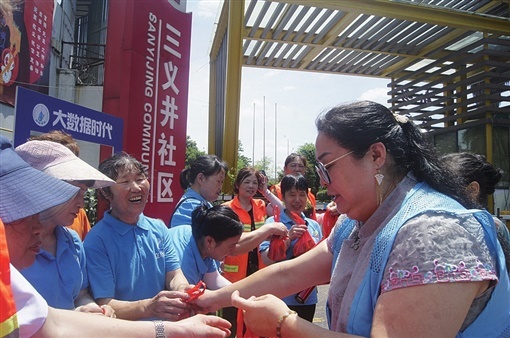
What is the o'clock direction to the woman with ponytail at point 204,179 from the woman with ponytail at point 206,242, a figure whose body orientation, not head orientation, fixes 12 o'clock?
the woman with ponytail at point 204,179 is roughly at 9 o'clock from the woman with ponytail at point 206,242.

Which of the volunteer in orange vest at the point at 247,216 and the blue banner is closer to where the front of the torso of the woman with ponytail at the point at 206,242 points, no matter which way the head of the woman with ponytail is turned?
the volunteer in orange vest

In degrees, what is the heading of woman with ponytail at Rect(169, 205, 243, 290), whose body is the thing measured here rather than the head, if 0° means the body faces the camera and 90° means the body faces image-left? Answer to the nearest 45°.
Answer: approximately 270°

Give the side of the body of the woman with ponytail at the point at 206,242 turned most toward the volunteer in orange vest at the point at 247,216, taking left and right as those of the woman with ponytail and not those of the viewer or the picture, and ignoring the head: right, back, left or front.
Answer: left

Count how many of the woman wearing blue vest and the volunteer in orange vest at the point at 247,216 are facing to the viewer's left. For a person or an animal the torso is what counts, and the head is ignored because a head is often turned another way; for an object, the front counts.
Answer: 1

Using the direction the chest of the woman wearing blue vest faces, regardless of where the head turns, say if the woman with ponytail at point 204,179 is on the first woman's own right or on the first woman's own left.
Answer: on the first woman's own right

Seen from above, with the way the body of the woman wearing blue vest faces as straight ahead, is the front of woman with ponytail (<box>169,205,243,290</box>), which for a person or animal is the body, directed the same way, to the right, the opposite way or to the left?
the opposite way

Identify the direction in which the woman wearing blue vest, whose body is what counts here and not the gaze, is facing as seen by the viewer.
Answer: to the viewer's left
